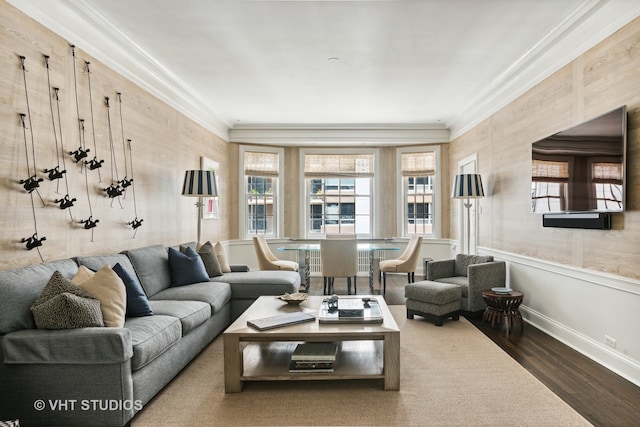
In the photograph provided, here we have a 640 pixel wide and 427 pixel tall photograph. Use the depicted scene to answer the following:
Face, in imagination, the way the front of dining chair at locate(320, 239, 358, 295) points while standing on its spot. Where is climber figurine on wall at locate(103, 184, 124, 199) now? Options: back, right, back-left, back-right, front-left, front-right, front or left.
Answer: back-left

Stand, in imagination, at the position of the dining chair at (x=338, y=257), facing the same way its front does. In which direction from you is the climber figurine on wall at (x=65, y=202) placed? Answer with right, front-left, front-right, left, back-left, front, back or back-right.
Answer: back-left

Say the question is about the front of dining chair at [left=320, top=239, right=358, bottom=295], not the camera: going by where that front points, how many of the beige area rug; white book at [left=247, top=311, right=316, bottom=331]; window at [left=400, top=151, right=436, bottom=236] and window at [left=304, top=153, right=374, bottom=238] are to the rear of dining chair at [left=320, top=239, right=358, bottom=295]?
2

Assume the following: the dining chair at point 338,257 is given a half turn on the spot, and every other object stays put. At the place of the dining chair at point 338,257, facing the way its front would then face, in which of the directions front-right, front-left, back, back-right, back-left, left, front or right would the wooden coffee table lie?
front

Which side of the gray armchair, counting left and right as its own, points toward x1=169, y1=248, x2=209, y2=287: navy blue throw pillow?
front

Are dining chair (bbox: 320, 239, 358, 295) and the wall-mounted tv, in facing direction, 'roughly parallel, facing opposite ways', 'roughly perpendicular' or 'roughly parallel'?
roughly perpendicular

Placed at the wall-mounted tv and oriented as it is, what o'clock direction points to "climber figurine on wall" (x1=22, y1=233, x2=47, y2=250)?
The climber figurine on wall is roughly at 12 o'clock from the wall-mounted tv.

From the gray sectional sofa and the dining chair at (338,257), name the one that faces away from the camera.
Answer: the dining chair

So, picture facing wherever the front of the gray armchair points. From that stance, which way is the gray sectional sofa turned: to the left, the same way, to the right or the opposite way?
the opposite way

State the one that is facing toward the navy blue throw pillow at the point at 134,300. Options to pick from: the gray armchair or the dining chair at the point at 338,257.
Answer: the gray armchair

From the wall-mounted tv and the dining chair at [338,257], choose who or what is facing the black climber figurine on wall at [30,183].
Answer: the wall-mounted tv

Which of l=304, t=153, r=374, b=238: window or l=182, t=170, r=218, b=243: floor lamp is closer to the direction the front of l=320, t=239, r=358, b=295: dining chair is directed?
the window

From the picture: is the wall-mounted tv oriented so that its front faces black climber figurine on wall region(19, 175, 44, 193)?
yes

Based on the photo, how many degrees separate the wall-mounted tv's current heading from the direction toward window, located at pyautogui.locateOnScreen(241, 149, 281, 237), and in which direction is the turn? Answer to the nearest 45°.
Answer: approximately 45° to its right

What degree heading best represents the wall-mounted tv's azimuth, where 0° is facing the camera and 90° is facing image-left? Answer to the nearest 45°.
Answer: approximately 45°
